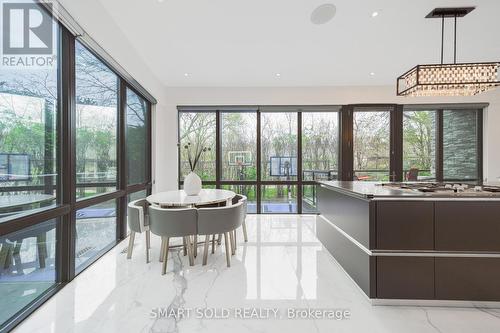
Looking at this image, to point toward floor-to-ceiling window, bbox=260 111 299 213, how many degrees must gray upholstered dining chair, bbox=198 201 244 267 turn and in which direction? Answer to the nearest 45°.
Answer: approximately 90° to its right

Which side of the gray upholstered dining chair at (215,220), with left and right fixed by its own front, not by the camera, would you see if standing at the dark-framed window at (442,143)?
right

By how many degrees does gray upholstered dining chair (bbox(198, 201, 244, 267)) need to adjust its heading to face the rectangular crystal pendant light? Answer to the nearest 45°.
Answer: approximately 135° to its right

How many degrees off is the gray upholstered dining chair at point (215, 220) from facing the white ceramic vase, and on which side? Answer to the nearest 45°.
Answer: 0° — it already faces it

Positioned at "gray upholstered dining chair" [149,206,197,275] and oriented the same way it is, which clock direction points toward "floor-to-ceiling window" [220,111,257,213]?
The floor-to-ceiling window is roughly at 1 o'clock from the gray upholstered dining chair.

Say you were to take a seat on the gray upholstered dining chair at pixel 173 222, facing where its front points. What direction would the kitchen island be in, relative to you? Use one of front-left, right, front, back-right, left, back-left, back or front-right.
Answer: back-right

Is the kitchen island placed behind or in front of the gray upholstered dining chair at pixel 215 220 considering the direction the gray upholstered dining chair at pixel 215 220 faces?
behind

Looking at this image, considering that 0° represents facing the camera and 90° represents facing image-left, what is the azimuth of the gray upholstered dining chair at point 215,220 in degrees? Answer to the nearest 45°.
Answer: approximately 135°

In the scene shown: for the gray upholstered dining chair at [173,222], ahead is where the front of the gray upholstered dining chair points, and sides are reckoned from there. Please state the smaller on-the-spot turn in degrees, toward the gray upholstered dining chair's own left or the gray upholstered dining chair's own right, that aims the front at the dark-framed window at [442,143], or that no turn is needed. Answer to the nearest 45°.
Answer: approximately 90° to the gray upholstered dining chair's own right

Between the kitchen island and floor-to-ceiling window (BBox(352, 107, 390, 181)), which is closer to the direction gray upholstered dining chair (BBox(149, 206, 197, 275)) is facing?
the floor-to-ceiling window

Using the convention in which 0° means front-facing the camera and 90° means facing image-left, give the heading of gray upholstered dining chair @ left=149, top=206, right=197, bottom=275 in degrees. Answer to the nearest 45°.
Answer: approximately 180°
